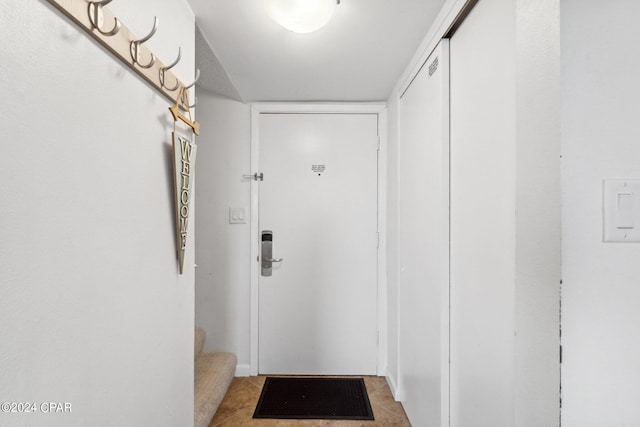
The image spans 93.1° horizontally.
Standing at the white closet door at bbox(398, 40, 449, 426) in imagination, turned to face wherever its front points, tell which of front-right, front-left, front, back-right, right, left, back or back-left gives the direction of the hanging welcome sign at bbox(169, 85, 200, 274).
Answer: front-left

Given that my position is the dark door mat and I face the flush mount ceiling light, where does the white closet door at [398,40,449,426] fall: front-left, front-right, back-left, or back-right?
front-left

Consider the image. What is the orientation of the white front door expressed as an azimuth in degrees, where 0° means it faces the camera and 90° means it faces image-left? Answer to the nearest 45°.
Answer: approximately 0°

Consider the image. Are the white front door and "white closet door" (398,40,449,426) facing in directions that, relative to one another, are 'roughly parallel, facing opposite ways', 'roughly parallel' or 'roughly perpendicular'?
roughly perpendicular

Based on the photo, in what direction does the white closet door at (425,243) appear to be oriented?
to the viewer's left

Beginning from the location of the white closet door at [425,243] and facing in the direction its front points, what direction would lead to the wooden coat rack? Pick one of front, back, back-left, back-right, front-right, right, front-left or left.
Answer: front-left

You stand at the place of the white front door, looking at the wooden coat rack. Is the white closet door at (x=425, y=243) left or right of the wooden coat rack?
left

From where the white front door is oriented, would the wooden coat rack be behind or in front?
in front

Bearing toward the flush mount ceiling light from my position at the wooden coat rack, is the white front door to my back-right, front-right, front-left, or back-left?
front-left

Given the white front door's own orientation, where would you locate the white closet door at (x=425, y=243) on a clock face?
The white closet door is roughly at 11 o'clock from the white front door.

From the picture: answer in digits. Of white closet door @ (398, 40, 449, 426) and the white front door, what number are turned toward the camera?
1

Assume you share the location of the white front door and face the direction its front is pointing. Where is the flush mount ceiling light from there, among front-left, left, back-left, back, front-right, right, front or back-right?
front

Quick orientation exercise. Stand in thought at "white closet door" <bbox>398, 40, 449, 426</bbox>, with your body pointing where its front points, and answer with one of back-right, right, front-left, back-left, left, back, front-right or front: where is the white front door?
front-right
